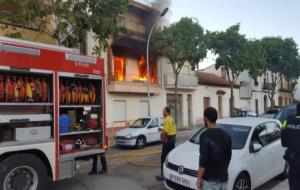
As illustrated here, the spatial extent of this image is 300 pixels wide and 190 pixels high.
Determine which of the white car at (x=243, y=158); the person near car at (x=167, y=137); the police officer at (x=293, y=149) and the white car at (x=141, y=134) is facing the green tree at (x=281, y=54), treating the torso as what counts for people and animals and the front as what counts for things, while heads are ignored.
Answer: the police officer

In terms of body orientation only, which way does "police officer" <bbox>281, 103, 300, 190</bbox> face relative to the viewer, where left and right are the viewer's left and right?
facing away from the viewer

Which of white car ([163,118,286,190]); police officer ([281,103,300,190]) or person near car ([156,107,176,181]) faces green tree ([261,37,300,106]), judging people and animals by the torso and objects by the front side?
the police officer

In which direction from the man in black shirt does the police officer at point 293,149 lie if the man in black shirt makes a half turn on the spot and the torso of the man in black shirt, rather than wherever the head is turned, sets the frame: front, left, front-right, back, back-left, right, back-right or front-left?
left

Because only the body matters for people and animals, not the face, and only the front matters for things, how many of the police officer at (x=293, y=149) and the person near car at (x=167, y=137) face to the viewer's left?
1

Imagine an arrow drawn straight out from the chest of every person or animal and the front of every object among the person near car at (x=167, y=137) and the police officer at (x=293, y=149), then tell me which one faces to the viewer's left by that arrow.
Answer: the person near car

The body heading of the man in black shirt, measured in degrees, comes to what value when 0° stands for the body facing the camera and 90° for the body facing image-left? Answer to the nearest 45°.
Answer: approximately 135°

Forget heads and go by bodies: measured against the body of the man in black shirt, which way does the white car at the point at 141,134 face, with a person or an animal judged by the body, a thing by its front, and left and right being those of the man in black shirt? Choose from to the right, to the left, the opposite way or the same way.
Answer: to the left

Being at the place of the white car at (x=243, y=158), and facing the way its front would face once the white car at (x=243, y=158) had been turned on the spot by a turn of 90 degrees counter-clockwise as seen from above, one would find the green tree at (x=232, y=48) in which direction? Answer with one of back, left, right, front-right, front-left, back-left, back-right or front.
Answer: back-left

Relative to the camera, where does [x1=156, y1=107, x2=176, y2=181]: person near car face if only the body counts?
to the viewer's left

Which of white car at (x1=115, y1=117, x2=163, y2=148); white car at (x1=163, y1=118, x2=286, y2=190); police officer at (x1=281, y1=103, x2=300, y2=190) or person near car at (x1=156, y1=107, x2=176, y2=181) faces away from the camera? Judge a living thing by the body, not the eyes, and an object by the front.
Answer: the police officer

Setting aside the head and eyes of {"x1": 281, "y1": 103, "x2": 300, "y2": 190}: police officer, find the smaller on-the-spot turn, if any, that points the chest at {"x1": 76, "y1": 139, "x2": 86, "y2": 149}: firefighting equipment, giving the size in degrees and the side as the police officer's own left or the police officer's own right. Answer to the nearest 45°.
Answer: approximately 90° to the police officer's own left

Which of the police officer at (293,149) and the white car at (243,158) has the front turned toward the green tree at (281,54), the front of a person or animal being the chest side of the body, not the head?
the police officer

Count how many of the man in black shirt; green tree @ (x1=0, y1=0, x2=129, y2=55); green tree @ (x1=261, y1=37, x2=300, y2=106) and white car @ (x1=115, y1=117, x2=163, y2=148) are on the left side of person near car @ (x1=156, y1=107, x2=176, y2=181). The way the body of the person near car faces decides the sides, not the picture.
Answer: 1

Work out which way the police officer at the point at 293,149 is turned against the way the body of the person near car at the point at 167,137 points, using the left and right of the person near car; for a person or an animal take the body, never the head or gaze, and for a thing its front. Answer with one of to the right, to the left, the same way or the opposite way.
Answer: to the right
